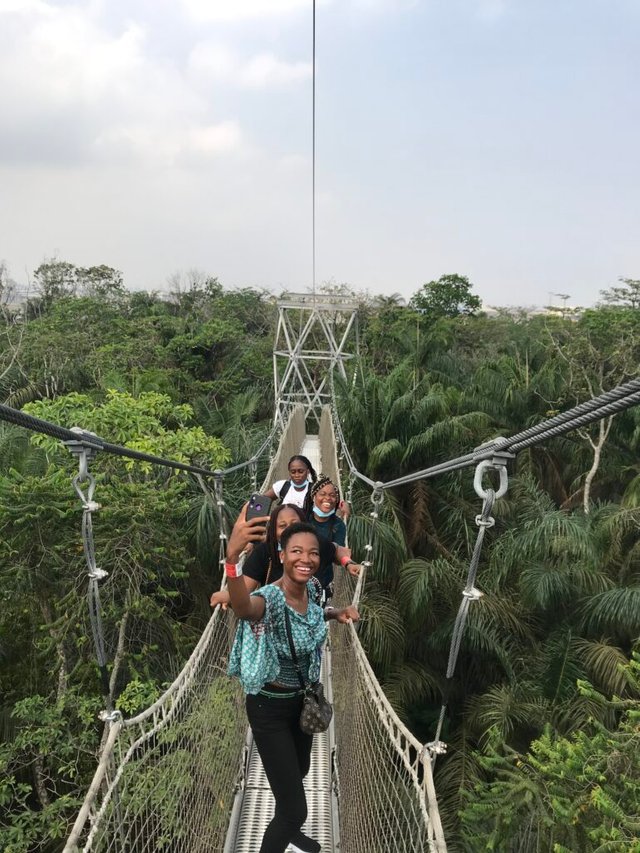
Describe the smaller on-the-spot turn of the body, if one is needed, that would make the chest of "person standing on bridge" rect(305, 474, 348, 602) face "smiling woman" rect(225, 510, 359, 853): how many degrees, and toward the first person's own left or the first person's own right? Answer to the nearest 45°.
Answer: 0° — they already face them

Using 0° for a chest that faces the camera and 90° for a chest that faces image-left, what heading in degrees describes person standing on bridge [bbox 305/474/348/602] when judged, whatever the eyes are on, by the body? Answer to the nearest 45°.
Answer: approximately 0°

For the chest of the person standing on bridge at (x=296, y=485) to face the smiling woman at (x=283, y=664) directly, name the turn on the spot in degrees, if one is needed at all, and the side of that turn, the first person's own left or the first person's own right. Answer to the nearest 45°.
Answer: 0° — they already face them

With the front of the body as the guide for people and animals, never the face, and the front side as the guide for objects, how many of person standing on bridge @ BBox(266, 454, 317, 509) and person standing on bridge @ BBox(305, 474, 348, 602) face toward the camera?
2
